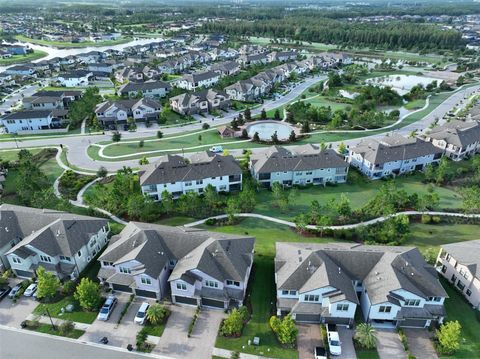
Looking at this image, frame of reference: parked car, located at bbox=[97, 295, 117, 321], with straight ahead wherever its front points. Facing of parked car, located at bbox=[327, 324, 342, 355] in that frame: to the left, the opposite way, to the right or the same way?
the same way

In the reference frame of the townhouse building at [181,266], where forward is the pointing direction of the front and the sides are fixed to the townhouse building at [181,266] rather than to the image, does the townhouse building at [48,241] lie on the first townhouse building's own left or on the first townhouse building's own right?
on the first townhouse building's own right

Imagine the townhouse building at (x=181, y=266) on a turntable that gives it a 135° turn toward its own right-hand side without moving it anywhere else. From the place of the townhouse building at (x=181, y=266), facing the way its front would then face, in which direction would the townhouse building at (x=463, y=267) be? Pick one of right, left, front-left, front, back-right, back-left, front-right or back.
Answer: back-right

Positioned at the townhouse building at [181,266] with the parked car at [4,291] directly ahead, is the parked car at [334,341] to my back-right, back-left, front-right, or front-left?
back-left

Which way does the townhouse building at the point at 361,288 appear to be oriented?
toward the camera

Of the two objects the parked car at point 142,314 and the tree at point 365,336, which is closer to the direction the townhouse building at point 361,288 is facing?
the tree

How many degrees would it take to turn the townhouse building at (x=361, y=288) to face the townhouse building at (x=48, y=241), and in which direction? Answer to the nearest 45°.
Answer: approximately 90° to its right

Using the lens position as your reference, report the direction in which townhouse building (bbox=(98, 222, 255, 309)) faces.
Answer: facing the viewer

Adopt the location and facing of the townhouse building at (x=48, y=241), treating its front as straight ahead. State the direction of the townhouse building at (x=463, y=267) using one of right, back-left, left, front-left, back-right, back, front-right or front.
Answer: left

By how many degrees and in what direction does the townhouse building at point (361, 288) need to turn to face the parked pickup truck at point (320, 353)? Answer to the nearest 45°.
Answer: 0° — it already faces it
